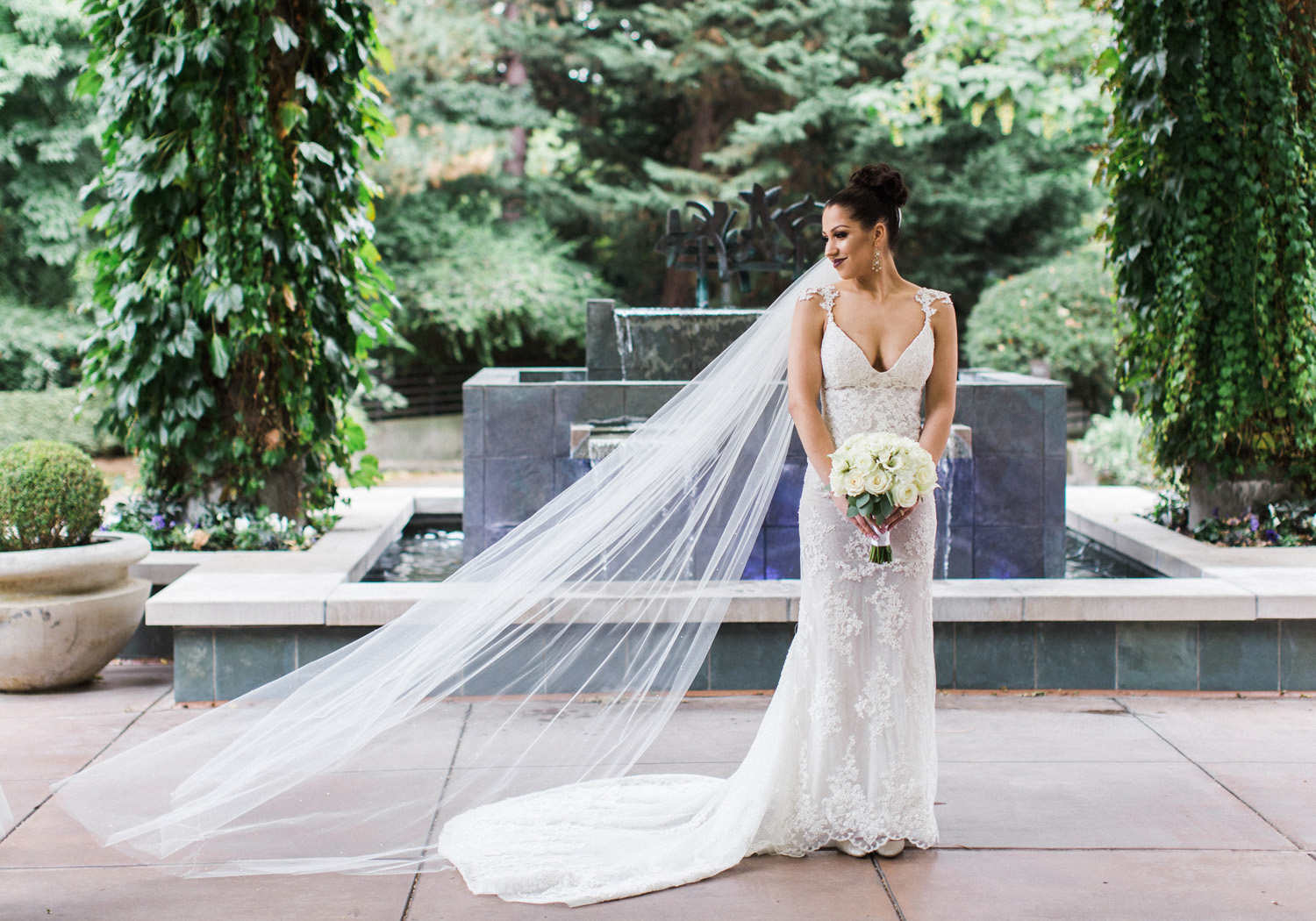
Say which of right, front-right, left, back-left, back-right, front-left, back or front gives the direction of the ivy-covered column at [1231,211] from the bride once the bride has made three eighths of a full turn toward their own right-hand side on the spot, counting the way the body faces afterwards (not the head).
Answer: right

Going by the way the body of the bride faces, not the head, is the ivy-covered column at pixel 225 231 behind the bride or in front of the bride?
behind

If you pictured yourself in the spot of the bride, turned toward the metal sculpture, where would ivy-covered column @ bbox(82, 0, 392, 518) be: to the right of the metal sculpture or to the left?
left

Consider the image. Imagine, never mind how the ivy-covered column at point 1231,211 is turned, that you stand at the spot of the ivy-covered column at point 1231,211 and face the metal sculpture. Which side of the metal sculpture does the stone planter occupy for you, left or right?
left

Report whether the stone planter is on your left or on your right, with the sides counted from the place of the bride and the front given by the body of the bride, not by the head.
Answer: on your right

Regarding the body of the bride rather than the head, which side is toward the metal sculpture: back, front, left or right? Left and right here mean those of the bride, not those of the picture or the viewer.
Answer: back

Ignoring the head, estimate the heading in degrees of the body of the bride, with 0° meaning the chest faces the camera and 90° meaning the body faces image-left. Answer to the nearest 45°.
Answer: approximately 0°
